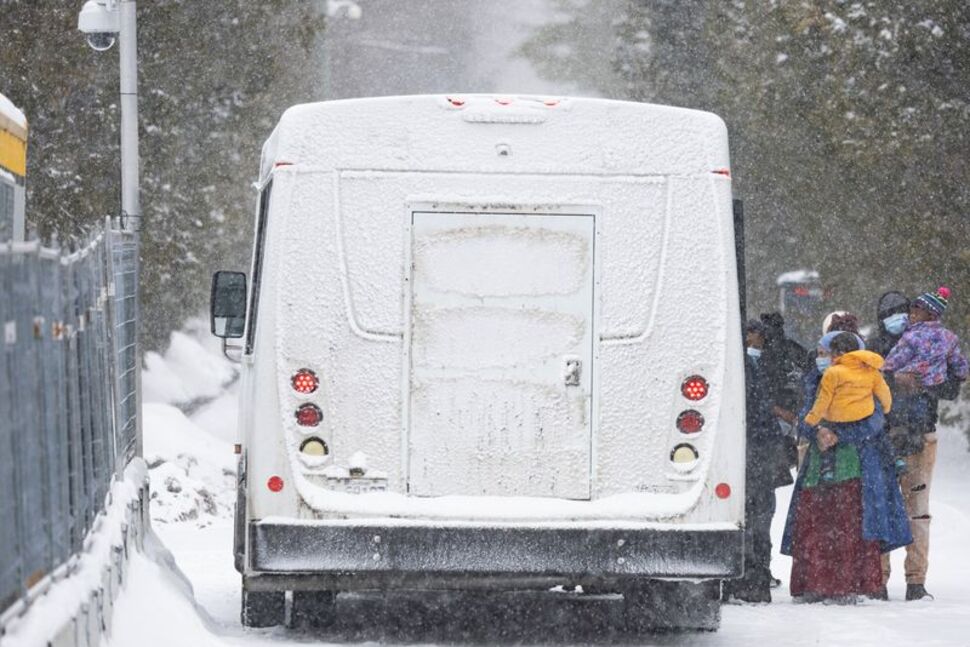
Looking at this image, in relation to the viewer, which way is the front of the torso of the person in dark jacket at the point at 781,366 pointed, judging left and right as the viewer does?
facing away from the viewer and to the left of the viewer

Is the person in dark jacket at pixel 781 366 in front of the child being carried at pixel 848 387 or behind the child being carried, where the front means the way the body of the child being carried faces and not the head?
in front

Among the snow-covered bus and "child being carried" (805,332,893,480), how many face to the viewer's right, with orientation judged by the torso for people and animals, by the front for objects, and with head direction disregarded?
0

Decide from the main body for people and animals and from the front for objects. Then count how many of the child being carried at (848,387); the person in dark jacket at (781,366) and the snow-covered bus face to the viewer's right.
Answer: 0

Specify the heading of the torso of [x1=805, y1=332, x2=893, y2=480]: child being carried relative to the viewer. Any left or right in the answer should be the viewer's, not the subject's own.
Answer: facing away from the viewer and to the left of the viewer

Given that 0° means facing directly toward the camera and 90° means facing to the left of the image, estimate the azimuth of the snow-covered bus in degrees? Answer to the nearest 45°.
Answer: approximately 180°
